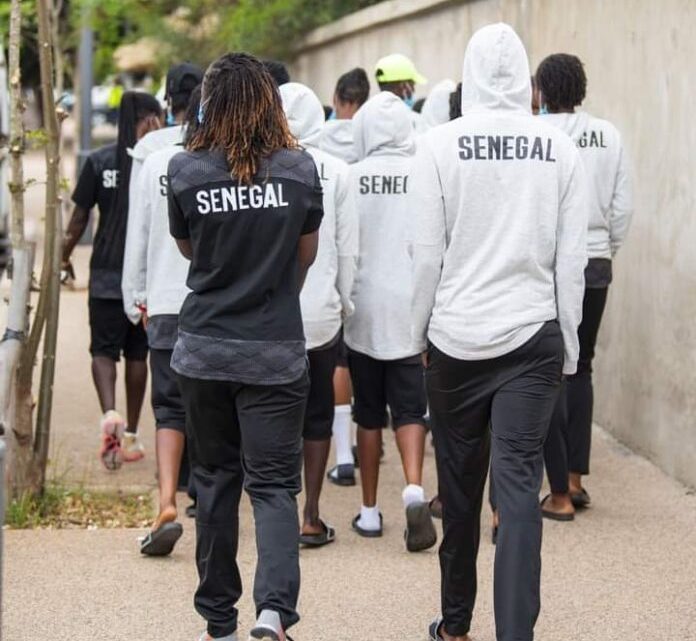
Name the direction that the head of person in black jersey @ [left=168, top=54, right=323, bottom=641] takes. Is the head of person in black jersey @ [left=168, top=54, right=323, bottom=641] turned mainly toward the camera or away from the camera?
away from the camera

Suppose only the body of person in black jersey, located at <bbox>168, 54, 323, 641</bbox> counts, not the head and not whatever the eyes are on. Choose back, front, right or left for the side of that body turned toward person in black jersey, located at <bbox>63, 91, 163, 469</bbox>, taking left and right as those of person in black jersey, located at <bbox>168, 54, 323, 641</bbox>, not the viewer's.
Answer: front

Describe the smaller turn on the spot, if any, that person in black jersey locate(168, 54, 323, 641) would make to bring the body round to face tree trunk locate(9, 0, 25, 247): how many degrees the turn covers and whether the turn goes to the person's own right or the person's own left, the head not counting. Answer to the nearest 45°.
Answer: approximately 45° to the person's own left

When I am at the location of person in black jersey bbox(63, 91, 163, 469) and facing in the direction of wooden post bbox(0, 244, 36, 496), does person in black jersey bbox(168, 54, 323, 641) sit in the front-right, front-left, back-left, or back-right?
front-left

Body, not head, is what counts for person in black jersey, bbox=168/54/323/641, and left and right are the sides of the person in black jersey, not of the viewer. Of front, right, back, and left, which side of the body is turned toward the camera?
back

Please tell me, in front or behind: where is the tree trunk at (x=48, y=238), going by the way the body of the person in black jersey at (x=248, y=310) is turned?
in front
